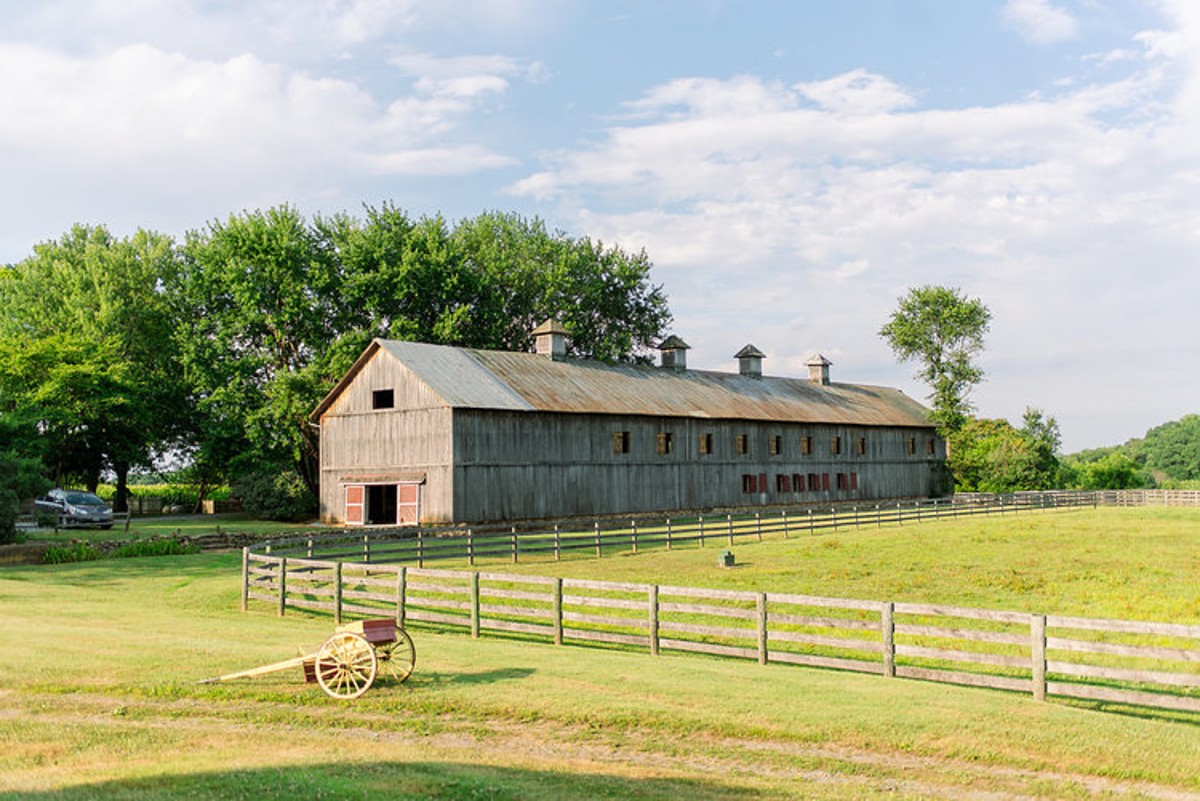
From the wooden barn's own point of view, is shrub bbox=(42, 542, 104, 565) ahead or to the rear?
ahead

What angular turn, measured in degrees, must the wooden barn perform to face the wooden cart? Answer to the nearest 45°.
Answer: approximately 45° to its left

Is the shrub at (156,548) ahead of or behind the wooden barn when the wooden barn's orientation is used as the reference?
ahead

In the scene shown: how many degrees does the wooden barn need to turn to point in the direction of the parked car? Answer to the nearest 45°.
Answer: approximately 45° to its right

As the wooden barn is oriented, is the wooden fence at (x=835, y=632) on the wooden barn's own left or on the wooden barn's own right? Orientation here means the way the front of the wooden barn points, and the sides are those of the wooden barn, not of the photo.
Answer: on the wooden barn's own left

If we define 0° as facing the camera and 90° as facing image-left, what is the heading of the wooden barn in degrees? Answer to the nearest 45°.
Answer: approximately 45°
